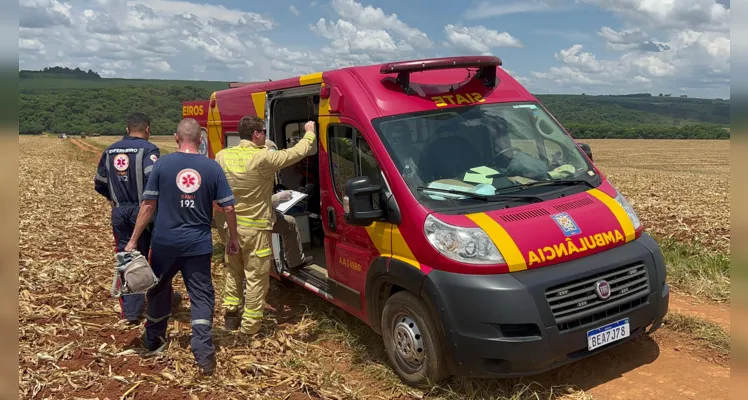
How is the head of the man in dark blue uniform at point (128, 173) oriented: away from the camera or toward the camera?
away from the camera

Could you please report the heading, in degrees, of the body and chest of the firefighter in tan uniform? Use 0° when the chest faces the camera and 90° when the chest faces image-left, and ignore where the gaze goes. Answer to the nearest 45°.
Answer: approximately 225°

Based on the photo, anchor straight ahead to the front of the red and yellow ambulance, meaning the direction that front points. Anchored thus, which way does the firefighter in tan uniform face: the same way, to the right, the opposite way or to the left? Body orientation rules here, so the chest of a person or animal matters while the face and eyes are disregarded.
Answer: to the left

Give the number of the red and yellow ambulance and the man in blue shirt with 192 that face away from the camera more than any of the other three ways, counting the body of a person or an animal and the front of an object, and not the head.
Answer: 1

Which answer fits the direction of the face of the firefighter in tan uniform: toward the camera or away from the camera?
away from the camera

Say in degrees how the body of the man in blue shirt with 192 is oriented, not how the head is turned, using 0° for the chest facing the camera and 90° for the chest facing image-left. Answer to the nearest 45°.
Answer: approximately 180°

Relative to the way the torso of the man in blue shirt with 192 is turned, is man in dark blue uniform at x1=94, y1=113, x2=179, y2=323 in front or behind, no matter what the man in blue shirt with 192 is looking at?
in front

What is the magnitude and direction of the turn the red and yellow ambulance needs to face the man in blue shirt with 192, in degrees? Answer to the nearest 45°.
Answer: approximately 135° to its right

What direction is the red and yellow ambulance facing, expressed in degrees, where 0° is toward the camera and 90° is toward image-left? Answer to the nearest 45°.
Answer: approximately 315°

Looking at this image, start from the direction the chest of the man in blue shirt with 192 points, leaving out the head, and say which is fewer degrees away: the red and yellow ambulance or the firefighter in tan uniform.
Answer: the firefighter in tan uniform

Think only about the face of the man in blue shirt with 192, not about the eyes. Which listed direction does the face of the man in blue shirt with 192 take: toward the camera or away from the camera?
away from the camera

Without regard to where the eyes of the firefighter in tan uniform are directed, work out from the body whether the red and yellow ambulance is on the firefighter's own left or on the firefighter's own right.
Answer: on the firefighter's own right

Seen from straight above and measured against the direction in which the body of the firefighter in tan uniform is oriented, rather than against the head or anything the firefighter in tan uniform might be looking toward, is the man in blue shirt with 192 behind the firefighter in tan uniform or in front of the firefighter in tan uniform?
behind

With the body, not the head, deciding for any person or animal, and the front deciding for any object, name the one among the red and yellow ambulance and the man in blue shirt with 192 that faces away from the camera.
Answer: the man in blue shirt with 192

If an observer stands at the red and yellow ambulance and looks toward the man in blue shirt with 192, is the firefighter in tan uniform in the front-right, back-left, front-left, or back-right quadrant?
front-right
